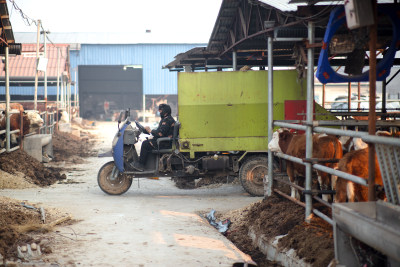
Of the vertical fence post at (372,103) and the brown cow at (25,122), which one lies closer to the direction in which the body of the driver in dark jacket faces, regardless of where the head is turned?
the brown cow

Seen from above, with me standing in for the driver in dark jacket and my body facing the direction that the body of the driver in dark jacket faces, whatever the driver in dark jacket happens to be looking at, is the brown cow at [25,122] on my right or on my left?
on my right

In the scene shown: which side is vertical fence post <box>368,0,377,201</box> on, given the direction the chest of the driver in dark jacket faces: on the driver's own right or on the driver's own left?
on the driver's own left

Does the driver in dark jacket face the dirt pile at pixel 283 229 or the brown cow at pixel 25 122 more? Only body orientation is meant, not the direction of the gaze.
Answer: the brown cow

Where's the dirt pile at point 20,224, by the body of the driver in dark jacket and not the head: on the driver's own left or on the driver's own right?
on the driver's own left

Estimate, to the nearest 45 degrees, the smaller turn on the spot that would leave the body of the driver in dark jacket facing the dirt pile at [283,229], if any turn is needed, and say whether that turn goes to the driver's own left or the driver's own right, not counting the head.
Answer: approximately 90° to the driver's own left

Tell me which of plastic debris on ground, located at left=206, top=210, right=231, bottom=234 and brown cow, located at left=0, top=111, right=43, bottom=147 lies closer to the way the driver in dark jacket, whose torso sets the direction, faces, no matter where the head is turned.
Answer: the brown cow

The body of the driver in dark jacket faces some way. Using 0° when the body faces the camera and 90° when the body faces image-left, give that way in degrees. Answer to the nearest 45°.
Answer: approximately 90°
